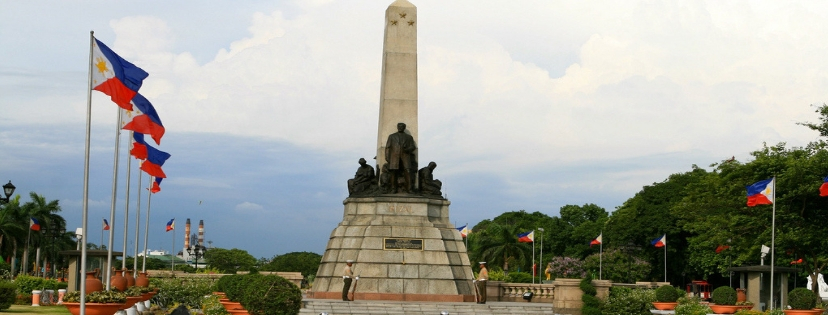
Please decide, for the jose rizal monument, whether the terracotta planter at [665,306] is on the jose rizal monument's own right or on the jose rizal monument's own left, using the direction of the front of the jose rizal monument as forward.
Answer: on the jose rizal monument's own left

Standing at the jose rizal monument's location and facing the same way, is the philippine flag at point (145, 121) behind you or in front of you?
in front

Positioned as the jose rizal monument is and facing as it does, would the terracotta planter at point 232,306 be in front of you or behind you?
in front

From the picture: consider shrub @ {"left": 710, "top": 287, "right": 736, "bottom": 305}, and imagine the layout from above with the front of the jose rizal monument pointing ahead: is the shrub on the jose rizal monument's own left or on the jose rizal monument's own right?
on the jose rizal monument's own left

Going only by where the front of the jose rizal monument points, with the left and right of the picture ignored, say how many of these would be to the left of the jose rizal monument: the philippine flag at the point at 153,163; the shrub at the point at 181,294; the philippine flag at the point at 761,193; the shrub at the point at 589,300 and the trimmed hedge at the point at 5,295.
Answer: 2

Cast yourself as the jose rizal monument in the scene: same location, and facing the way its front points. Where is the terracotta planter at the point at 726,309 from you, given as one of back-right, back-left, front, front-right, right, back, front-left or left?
front-left

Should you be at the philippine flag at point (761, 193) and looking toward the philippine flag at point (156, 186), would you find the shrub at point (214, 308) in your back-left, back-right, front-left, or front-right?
front-left

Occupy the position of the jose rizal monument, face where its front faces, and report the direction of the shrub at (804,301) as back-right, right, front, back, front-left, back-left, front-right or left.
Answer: front-left

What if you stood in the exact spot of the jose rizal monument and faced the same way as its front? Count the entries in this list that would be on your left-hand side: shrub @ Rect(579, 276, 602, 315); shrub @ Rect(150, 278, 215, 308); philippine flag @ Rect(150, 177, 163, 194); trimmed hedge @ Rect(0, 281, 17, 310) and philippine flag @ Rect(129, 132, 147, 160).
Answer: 1

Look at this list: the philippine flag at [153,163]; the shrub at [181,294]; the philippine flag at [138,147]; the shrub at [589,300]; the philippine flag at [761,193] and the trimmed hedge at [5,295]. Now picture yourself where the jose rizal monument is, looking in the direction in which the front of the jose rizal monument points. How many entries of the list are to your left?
2

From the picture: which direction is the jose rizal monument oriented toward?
toward the camera

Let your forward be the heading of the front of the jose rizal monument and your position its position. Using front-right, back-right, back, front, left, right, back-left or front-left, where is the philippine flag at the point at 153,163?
front-right

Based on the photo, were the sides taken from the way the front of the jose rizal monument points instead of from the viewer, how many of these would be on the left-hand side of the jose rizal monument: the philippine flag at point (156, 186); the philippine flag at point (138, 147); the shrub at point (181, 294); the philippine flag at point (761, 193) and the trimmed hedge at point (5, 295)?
1
